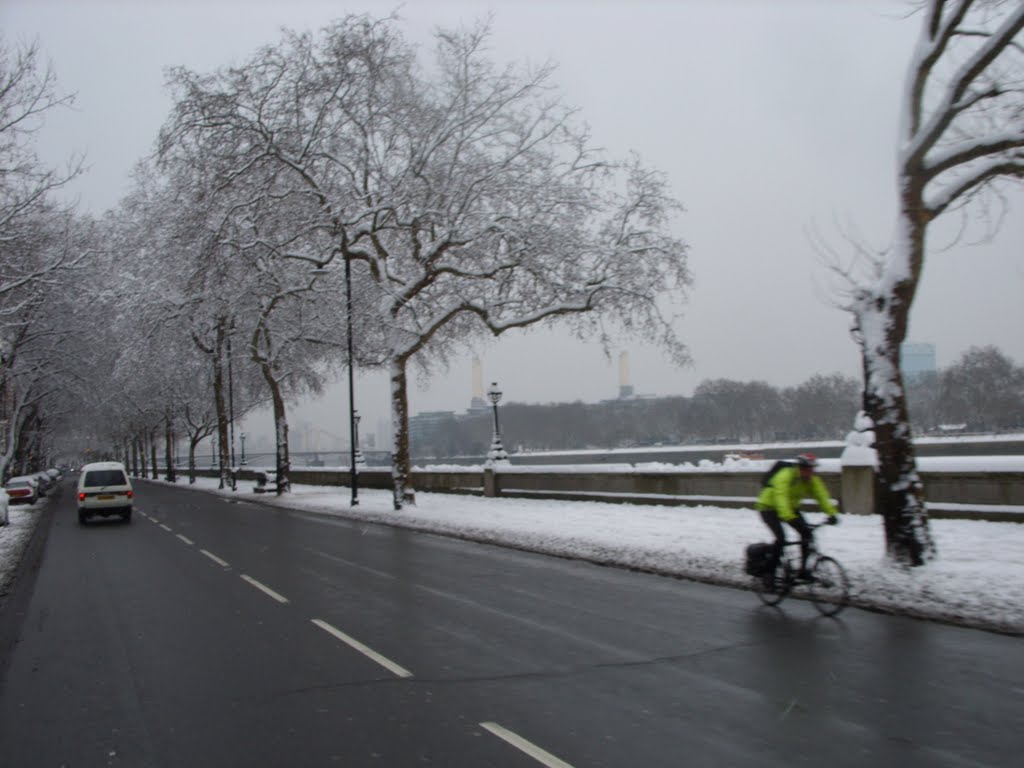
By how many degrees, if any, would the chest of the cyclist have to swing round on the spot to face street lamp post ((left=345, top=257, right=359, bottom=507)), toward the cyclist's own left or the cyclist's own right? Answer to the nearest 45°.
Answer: approximately 180°

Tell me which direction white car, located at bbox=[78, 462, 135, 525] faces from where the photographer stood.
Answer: facing away from the viewer

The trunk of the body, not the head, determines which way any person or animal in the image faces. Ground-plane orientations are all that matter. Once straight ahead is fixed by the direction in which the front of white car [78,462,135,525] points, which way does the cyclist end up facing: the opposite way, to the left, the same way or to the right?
the opposite way

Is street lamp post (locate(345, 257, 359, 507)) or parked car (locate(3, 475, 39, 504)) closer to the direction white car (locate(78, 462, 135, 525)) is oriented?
the parked car

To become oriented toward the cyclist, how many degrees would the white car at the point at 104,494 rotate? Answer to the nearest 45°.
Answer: approximately 180°

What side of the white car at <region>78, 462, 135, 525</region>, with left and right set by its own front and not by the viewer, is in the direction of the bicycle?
back

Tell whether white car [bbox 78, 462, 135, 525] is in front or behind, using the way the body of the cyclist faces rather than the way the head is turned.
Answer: behind

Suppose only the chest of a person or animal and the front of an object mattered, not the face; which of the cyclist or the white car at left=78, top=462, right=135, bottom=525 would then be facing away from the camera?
the white car

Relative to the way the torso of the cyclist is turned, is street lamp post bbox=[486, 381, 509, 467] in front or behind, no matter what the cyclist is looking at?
behind

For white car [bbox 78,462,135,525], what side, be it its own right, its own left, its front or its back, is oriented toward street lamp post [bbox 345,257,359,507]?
right

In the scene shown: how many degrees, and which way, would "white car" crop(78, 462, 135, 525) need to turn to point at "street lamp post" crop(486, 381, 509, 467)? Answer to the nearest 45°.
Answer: approximately 90° to its right

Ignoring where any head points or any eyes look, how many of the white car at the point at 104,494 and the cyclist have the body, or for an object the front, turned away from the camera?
1

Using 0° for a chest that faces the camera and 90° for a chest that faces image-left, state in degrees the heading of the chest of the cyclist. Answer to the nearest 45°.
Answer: approximately 315°
